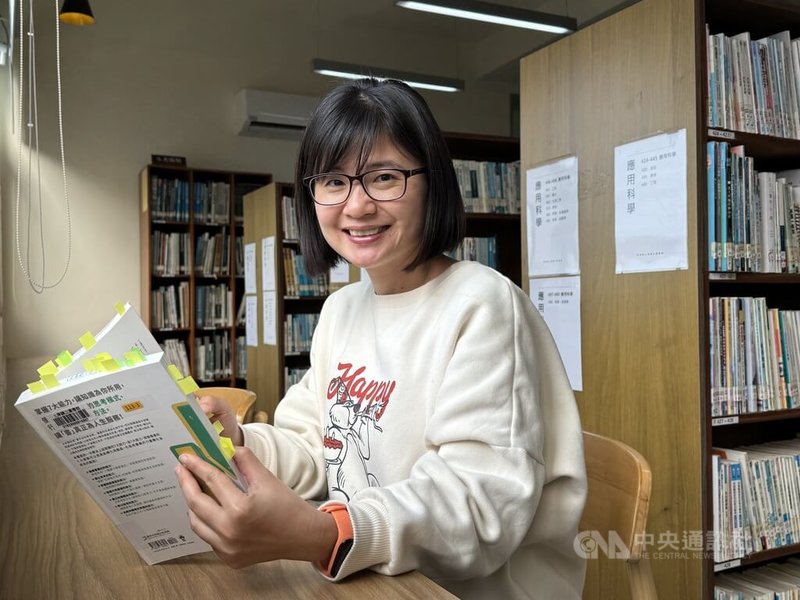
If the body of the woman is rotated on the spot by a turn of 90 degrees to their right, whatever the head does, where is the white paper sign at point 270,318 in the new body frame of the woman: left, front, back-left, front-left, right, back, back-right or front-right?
front-right

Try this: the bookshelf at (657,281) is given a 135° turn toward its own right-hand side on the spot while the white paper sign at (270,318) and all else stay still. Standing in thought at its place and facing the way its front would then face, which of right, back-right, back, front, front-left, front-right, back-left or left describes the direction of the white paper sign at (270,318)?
front-right

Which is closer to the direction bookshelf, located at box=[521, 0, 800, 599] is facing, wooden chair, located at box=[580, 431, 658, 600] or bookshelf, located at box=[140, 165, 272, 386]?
the wooden chair

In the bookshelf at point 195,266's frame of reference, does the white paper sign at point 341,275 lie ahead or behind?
ahead

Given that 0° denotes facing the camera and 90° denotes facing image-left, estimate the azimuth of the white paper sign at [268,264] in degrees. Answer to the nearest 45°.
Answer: approximately 45°

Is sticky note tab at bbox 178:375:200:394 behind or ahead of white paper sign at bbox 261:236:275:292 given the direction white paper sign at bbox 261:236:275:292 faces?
ahead

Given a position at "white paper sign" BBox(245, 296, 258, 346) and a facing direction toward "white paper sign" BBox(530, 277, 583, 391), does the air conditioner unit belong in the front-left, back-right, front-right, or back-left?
back-left
